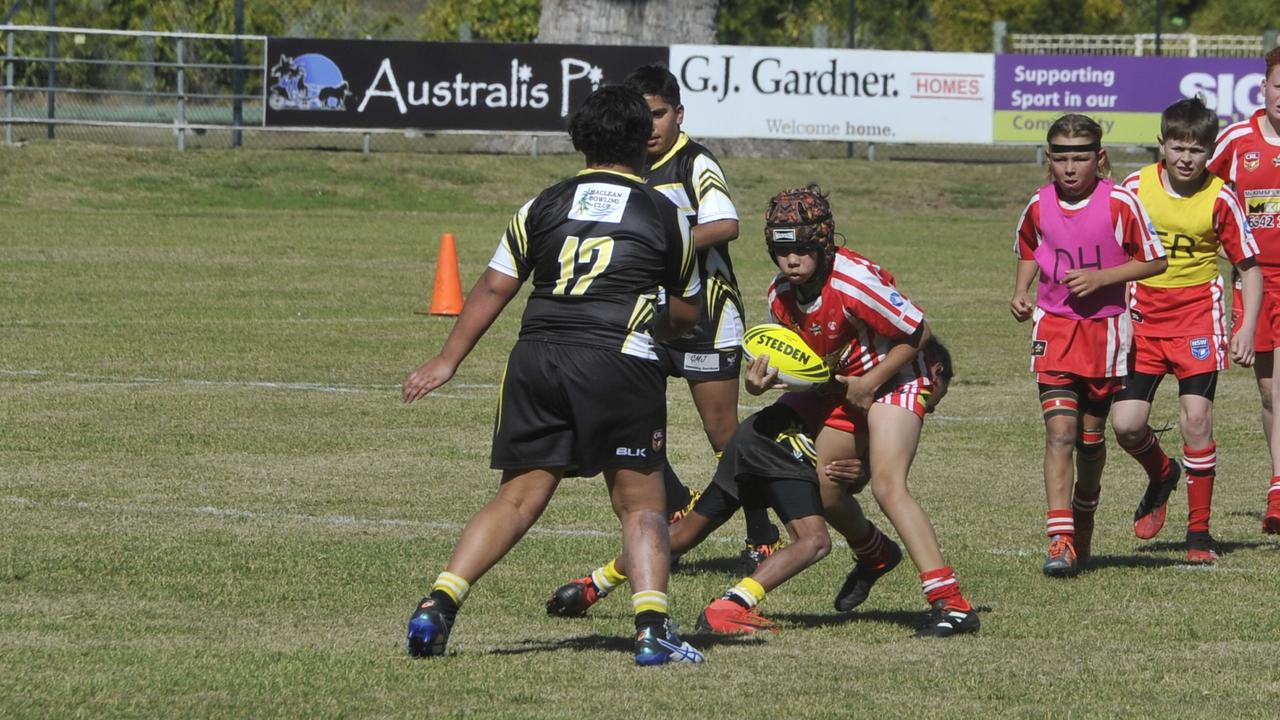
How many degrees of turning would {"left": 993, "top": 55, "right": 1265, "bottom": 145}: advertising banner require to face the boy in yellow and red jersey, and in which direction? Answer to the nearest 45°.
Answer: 0° — it already faces them

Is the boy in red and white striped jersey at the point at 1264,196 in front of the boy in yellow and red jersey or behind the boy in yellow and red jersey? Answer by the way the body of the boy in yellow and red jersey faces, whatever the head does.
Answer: behind

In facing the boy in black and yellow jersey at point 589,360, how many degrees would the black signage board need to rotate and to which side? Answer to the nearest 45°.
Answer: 0° — it already faces them

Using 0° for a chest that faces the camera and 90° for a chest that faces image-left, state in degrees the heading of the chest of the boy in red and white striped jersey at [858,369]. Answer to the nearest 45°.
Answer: approximately 45°

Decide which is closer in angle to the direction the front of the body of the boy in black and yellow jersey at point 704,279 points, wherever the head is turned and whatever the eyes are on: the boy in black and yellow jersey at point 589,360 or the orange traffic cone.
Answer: the boy in black and yellow jersey

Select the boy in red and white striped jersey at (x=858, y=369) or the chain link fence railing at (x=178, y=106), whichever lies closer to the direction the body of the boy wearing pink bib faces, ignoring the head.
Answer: the boy in red and white striped jersey
